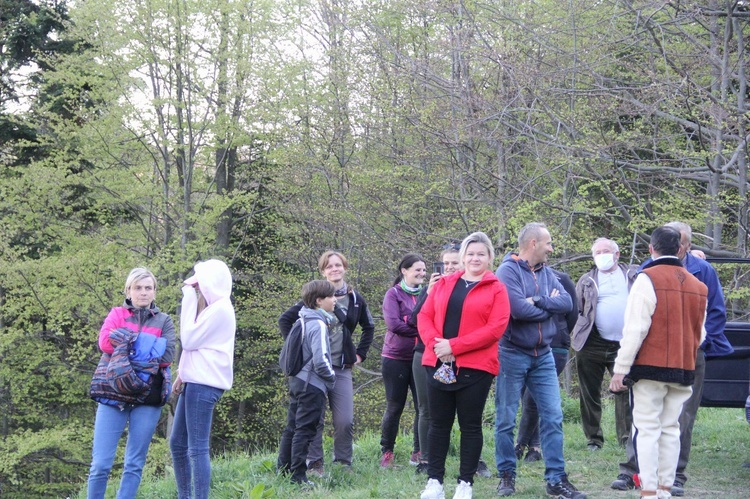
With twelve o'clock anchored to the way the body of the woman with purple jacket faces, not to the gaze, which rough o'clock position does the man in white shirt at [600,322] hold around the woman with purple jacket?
The man in white shirt is roughly at 10 o'clock from the woman with purple jacket.

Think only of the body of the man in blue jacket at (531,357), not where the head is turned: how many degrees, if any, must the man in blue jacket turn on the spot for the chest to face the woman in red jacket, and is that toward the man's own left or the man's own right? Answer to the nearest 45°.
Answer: approximately 90° to the man's own right

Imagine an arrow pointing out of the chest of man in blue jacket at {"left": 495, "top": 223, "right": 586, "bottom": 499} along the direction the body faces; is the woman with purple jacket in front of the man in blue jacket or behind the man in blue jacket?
behind

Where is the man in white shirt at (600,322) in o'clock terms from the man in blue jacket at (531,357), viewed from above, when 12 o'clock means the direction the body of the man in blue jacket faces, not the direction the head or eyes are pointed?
The man in white shirt is roughly at 8 o'clock from the man in blue jacket.

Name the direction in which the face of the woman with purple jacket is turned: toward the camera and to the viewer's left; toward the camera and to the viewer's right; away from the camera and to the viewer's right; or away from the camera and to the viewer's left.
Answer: toward the camera and to the viewer's right

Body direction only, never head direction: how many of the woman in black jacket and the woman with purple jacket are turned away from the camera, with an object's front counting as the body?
0

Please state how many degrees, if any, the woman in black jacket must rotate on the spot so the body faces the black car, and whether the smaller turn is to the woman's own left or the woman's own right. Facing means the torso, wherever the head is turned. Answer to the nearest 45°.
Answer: approximately 90° to the woman's own left

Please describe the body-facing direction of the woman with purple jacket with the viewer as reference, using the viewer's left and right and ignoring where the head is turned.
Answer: facing the viewer and to the right of the viewer

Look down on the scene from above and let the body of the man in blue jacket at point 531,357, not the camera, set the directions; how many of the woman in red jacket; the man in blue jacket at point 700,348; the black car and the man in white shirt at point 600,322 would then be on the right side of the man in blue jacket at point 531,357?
1

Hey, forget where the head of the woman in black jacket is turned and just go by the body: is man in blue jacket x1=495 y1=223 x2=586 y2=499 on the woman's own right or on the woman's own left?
on the woman's own left
